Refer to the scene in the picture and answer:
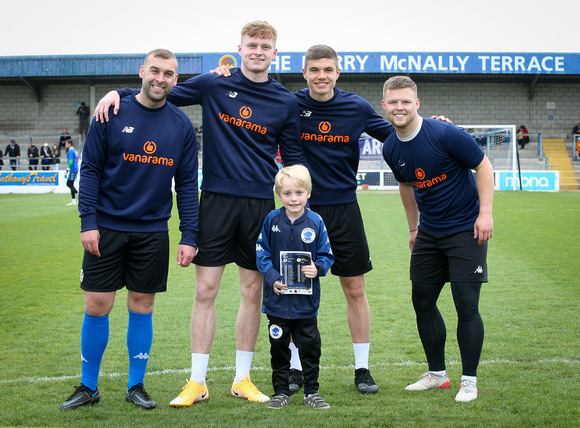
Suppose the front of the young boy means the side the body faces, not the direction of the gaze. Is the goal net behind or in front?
behind

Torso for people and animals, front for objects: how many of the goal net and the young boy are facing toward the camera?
2

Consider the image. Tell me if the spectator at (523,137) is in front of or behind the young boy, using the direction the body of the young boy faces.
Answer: behind

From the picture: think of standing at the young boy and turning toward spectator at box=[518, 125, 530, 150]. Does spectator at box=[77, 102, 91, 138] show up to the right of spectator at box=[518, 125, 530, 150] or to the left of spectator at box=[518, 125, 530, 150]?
left

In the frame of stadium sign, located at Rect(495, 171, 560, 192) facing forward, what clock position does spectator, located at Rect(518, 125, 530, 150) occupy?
The spectator is roughly at 6 o'clock from the stadium sign.

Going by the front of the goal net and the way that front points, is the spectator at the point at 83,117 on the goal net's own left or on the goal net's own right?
on the goal net's own right
